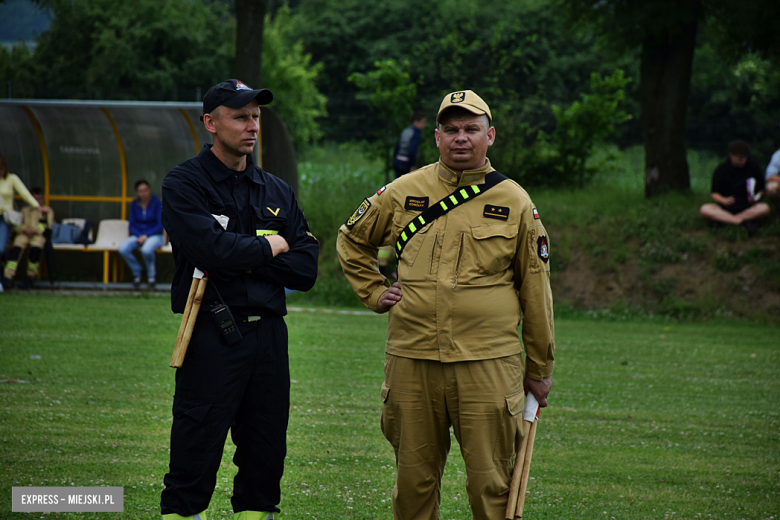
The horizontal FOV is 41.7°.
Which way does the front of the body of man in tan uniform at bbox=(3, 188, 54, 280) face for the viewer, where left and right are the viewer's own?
facing the viewer

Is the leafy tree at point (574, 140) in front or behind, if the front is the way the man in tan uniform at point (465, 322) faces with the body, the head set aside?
behind

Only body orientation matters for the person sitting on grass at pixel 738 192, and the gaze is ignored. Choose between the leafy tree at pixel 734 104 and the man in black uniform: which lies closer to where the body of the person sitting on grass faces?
the man in black uniform

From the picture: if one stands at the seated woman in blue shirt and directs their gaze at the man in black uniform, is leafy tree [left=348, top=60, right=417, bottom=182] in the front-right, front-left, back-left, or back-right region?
back-left

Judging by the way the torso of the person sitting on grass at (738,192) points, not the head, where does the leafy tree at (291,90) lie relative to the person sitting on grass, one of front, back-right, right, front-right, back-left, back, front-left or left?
back-right

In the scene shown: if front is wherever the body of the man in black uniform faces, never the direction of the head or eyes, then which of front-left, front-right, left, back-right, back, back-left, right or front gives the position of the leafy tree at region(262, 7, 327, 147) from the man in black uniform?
back-left

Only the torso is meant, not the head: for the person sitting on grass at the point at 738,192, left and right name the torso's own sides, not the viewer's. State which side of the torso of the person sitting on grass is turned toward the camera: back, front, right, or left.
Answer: front

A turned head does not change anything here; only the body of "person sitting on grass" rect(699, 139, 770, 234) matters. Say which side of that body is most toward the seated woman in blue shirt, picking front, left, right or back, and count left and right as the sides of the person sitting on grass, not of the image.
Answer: right

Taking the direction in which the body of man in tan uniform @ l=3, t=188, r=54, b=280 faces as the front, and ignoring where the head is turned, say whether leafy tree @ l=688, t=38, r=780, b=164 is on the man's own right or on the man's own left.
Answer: on the man's own left

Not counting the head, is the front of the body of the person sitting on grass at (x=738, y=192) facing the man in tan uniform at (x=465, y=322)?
yes

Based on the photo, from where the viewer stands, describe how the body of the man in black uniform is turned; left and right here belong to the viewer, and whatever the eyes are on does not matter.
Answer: facing the viewer and to the right of the viewer

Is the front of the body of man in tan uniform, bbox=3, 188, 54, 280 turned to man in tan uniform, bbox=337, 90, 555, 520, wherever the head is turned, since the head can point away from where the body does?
yes

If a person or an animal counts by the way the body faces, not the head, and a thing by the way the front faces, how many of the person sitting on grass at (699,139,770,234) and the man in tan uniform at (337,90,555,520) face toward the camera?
2
